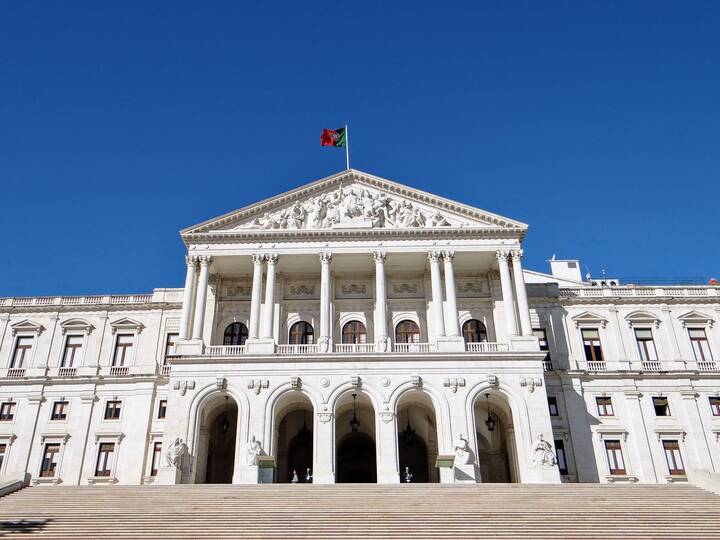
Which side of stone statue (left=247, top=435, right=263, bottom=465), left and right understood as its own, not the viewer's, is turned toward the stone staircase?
front

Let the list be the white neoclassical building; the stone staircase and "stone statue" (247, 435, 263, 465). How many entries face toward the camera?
3

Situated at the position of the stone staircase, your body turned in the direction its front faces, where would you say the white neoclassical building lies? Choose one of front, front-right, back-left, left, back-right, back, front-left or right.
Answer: back

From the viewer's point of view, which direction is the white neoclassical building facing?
toward the camera

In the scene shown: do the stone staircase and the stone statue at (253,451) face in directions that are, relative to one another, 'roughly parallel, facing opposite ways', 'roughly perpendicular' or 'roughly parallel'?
roughly parallel

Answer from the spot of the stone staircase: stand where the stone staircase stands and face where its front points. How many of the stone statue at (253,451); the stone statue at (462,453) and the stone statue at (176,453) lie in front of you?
0

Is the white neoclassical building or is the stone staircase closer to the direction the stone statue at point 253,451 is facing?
the stone staircase

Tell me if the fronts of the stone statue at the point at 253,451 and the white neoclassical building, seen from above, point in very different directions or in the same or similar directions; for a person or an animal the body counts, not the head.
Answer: same or similar directions

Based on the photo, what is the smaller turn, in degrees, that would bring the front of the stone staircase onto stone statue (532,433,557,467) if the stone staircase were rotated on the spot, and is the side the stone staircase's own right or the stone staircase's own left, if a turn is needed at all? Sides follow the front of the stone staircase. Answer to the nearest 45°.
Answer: approximately 135° to the stone staircase's own left

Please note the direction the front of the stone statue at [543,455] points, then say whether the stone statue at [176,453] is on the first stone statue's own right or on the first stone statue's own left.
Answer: on the first stone statue's own right

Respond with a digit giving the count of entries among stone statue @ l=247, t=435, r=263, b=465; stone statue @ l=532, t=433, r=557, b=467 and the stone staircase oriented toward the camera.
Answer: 3

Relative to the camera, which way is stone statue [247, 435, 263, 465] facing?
toward the camera

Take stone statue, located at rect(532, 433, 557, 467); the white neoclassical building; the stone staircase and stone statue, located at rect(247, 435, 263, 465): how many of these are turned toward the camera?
4

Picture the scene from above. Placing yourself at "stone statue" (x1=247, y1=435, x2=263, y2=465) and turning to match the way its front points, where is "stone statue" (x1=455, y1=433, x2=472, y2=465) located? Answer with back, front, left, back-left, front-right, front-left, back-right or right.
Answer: left
